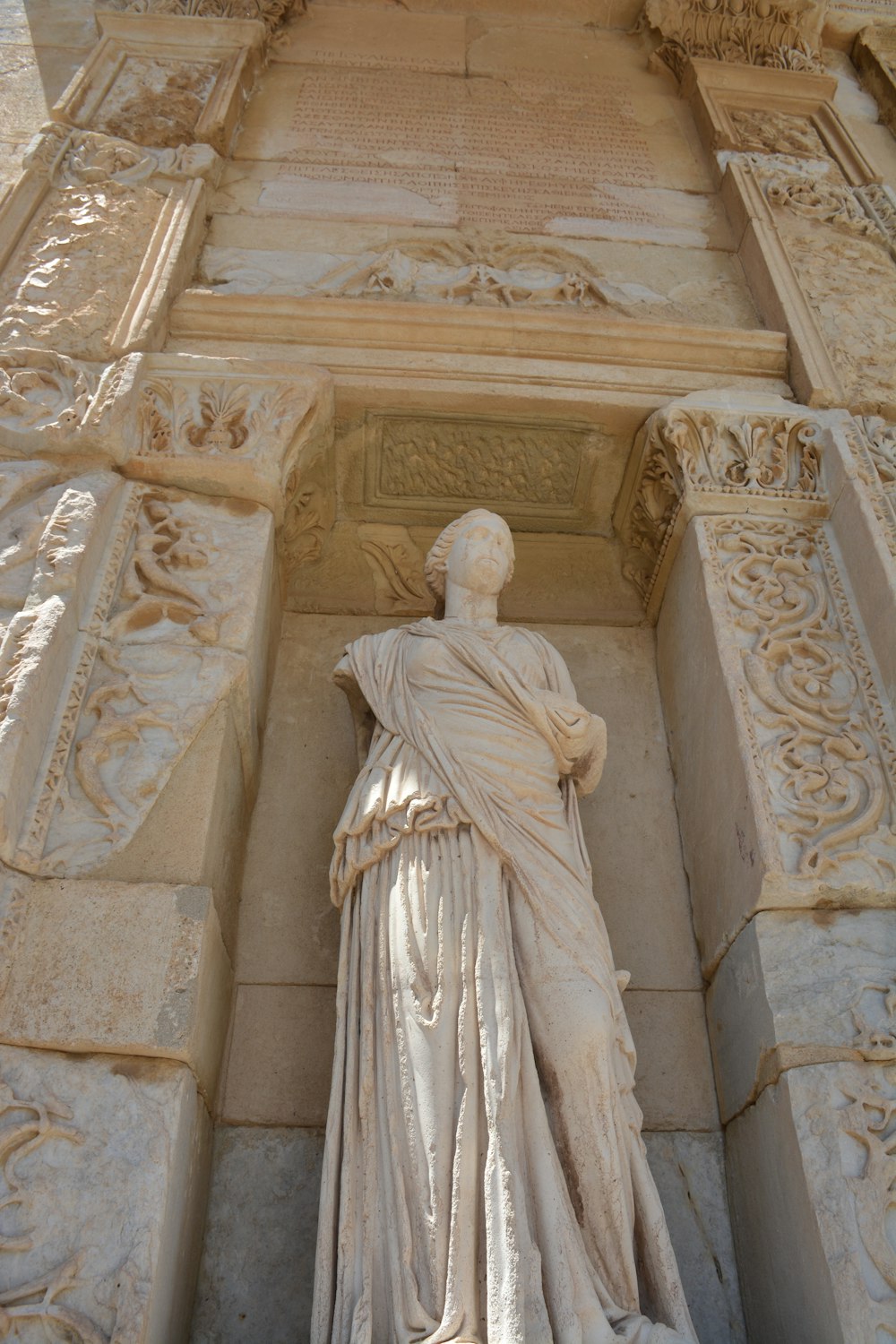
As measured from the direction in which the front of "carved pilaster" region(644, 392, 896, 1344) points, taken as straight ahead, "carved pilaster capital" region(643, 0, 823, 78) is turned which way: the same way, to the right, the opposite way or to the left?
the same way

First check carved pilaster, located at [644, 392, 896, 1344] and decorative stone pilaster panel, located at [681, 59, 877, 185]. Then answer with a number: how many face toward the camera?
2

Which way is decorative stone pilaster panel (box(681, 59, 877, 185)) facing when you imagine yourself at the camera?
facing the viewer

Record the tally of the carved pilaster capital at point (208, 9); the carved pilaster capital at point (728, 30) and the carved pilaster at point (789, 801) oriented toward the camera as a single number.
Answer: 3

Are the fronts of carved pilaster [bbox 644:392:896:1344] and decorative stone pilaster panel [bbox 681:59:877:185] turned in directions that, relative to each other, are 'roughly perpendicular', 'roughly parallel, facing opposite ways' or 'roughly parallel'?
roughly parallel

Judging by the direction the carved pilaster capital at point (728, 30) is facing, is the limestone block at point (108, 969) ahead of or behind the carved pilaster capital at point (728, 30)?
ahead

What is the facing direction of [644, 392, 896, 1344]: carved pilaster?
toward the camera
